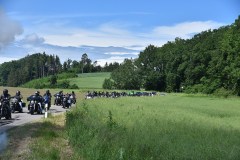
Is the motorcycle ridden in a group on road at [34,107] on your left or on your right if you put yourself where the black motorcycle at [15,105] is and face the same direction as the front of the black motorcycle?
on your left

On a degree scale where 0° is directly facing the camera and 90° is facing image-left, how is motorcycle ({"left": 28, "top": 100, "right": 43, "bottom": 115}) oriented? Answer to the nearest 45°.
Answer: approximately 45°

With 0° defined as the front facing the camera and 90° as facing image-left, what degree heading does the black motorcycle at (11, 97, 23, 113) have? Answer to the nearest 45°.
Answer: approximately 45°
